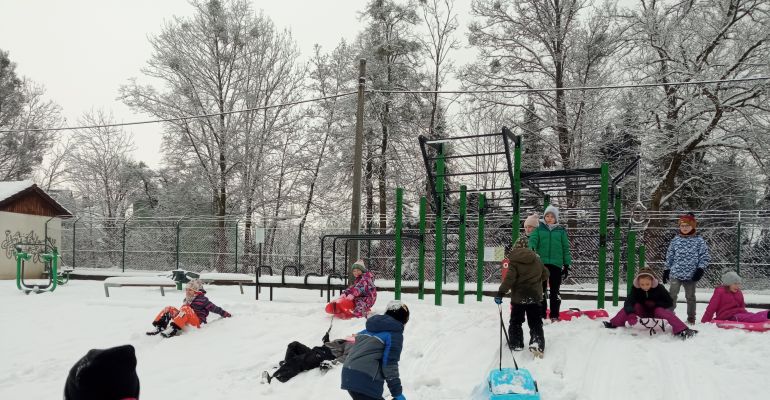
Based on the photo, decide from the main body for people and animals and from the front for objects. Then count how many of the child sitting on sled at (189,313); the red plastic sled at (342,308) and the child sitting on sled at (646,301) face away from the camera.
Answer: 0

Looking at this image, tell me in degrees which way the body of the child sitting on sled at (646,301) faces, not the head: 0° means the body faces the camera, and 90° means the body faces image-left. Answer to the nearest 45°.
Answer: approximately 0°

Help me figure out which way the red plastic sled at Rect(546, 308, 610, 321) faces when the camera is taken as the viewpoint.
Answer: facing to the left of the viewer

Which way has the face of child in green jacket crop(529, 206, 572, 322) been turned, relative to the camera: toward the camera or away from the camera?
toward the camera

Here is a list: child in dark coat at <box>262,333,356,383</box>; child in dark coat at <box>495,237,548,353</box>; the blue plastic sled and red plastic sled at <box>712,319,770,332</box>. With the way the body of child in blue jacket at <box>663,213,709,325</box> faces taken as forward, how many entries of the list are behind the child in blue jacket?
0

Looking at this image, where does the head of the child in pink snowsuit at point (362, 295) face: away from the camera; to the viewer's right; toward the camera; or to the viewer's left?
toward the camera

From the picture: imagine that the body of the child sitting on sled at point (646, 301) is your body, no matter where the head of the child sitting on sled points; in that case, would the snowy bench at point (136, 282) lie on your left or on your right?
on your right

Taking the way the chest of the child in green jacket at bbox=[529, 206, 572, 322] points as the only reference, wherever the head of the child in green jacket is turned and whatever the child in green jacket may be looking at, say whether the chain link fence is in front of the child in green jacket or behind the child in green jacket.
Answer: behind

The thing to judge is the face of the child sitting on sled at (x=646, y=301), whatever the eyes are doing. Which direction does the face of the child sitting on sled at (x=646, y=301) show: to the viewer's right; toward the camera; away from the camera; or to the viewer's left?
toward the camera

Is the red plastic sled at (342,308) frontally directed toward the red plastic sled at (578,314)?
no

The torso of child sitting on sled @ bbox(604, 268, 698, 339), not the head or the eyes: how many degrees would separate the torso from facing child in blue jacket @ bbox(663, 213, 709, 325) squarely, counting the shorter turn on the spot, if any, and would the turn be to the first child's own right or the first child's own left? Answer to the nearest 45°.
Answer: approximately 135° to the first child's own left

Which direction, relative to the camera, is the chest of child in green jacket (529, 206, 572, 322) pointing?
toward the camera

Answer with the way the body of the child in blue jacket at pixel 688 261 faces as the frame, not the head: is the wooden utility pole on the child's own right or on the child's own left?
on the child's own right

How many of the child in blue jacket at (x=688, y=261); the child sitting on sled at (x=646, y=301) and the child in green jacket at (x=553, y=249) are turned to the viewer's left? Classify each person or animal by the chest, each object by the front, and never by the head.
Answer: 0

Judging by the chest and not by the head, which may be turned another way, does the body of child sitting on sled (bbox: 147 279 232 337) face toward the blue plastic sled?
no

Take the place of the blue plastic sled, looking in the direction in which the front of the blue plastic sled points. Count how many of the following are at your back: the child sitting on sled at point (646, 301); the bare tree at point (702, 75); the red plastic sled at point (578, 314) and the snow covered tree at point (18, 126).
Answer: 0

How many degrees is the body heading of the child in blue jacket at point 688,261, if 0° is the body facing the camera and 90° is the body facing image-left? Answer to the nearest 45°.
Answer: approximately 0°

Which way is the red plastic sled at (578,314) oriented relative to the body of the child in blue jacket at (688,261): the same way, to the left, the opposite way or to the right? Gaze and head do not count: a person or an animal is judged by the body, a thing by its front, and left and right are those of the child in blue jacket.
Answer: to the right

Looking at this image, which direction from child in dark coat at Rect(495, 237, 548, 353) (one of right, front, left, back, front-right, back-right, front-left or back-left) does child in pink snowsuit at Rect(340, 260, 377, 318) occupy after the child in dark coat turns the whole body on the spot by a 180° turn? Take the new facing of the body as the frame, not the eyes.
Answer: back-right
